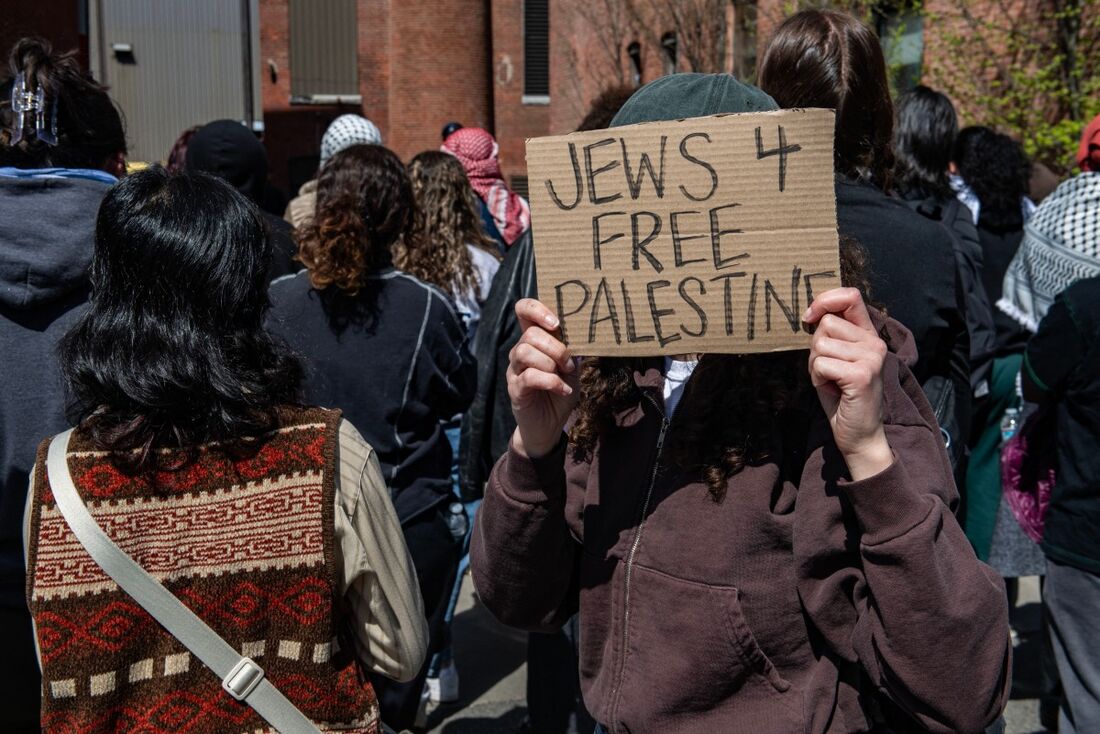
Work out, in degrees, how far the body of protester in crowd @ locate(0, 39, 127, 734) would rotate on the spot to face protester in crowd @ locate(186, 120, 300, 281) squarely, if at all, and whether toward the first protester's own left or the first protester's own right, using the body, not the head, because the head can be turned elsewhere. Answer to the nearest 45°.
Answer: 0° — they already face them

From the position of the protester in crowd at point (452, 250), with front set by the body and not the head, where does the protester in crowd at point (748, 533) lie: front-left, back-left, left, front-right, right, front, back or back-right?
back

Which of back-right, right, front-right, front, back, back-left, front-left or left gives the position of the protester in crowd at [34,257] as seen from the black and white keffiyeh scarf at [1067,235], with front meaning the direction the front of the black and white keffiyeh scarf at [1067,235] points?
back-left

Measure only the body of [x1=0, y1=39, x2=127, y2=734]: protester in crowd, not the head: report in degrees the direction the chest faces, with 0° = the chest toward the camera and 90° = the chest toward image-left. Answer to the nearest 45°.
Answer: approximately 180°

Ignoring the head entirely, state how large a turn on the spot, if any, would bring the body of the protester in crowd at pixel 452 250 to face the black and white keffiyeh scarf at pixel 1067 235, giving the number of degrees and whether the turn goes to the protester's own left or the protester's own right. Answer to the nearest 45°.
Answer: approximately 135° to the protester's own right

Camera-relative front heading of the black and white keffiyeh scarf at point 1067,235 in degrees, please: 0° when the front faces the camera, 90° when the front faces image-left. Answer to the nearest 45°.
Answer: approximately 180°

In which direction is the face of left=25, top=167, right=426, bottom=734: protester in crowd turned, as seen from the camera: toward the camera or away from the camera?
away from the camera

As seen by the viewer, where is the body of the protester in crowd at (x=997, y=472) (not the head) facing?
away from the camera

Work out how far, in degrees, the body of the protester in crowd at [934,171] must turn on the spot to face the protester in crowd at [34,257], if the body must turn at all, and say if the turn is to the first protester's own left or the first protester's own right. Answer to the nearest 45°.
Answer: approximately 135° to the first protester's own left

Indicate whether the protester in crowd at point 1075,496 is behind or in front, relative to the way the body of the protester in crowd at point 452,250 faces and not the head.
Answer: behind

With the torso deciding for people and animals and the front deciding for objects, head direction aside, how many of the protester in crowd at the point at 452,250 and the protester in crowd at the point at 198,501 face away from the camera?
2
